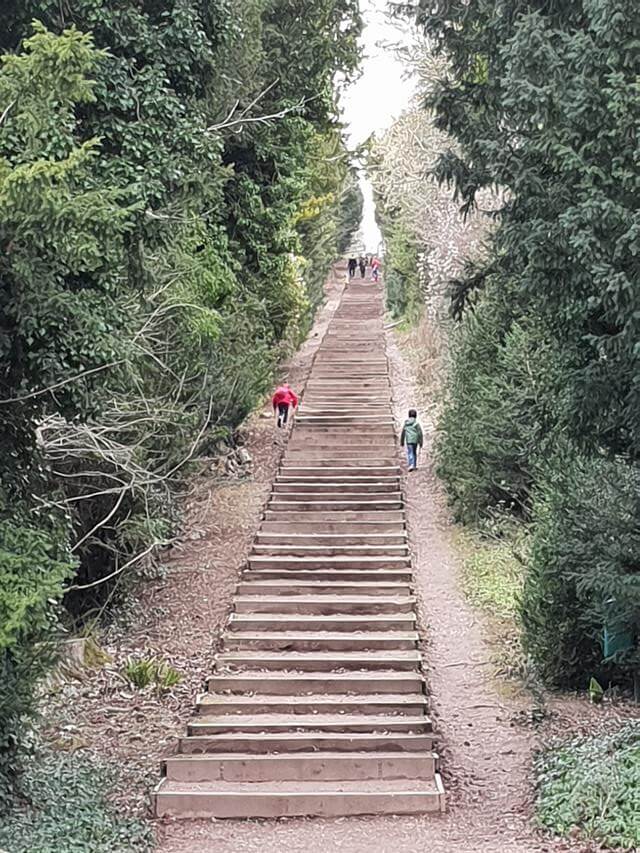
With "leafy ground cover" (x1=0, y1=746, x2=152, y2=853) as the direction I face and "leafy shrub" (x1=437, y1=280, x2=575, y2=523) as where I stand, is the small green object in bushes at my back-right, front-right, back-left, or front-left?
front-left

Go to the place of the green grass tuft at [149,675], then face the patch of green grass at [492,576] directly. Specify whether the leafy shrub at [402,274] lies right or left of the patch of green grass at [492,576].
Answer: left

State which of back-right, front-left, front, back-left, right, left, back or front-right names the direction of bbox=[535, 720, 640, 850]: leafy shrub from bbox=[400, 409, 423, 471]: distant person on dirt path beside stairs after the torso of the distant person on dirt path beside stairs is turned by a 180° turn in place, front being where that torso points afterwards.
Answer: front

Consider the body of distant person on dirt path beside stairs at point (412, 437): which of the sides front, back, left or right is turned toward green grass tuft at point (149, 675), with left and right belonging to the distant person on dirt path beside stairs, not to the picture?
back

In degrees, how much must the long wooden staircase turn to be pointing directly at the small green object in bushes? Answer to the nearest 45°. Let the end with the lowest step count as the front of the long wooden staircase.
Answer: approximately 45° to its left

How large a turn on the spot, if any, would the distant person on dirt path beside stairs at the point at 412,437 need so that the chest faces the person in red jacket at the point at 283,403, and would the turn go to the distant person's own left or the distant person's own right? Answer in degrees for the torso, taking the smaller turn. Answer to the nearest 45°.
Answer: approximately 45° to the distant person's own left

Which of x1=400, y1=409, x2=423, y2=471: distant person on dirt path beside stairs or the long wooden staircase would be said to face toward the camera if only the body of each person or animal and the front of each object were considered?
the long wooden staircase

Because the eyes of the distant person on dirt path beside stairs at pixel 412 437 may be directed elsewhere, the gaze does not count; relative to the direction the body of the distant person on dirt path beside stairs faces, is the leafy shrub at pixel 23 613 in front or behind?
behind

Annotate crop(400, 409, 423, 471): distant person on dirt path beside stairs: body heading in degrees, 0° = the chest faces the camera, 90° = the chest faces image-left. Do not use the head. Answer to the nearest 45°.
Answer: approximately 180°

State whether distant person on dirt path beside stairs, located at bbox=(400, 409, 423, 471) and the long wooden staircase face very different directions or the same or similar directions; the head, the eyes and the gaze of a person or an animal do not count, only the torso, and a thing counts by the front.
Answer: very different directions

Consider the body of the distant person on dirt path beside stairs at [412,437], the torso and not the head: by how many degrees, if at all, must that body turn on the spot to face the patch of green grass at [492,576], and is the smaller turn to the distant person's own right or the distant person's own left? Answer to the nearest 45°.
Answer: approximately 180°

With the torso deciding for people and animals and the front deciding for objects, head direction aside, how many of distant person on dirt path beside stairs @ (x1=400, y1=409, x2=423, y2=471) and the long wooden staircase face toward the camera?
1

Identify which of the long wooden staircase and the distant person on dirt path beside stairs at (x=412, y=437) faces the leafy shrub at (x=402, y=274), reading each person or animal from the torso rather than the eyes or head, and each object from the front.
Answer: the distant person on dirt path beside stairs

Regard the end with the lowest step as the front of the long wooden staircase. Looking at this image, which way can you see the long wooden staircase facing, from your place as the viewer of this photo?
facing the viewer

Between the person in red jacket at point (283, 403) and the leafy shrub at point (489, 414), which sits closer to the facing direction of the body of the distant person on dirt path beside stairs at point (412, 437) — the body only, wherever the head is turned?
the person in red jacket
